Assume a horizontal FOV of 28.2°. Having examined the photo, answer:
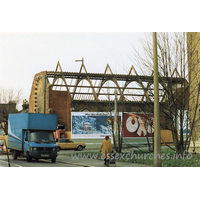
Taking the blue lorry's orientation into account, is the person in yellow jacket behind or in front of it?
in front

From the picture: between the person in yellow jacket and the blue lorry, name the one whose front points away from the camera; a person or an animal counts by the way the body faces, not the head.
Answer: the person in yellow jacket

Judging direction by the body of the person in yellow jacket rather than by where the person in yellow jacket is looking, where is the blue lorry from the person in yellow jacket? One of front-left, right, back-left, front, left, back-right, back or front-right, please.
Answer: front-left

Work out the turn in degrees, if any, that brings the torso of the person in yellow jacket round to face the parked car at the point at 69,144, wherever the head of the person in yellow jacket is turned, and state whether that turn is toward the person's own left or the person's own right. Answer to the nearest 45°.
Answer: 0° — they already face it

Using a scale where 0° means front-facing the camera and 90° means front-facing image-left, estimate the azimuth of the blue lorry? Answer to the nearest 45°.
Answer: approximately 315°

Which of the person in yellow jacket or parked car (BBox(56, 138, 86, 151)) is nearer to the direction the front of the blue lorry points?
the person in yellow jacket

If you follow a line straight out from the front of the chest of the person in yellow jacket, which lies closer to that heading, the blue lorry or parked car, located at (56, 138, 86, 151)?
the parked car

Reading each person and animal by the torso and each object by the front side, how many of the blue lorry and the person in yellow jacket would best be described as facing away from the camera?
1

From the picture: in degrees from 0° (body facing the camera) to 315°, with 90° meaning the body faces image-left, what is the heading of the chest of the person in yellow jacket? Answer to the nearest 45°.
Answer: approximately 180°

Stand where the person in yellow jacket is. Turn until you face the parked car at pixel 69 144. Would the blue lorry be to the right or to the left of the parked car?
left

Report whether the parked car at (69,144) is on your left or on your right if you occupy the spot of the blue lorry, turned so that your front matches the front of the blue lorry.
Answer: on your left
